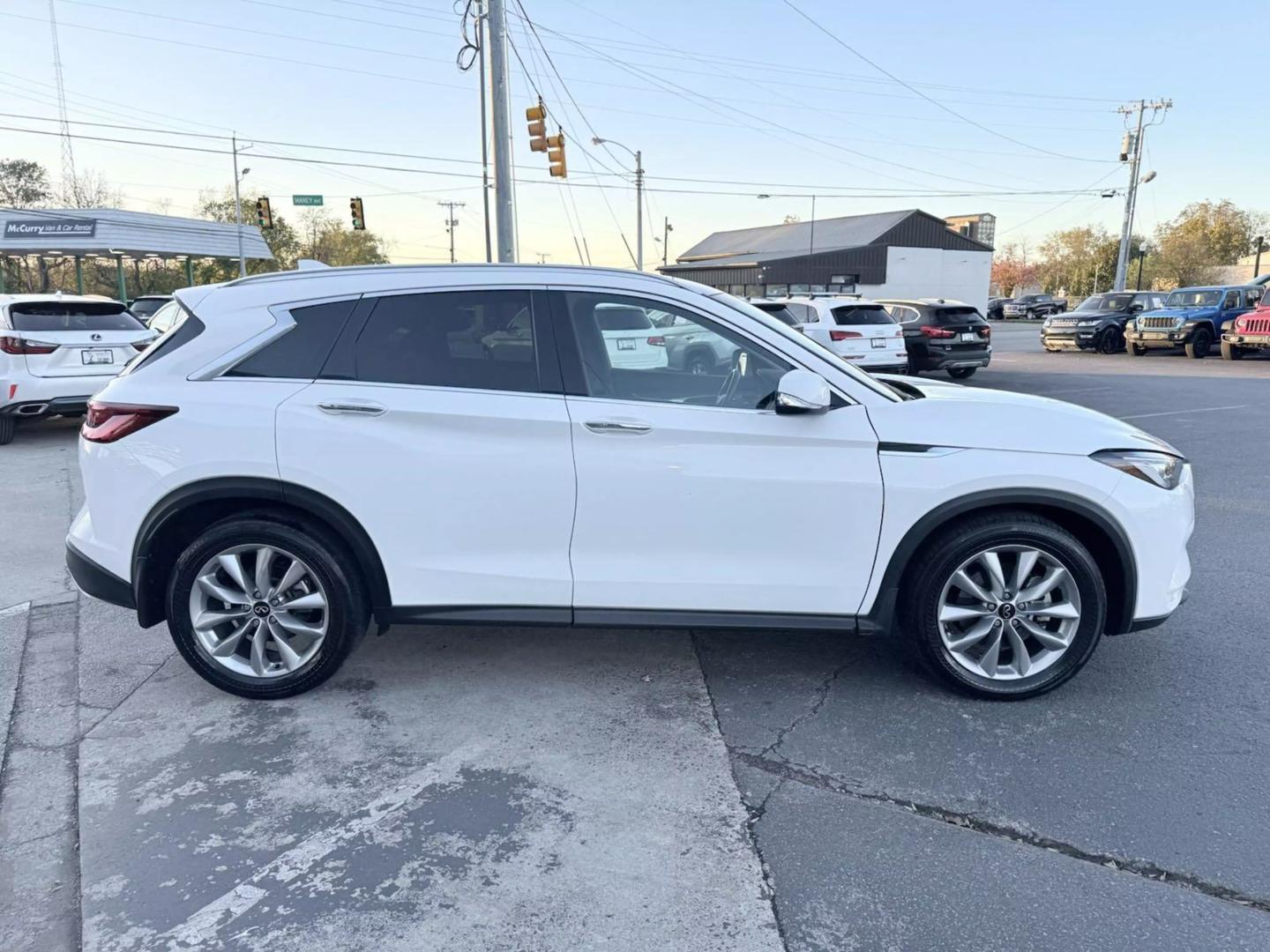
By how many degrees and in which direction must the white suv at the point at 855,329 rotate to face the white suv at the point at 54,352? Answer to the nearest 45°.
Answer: approximately 90° to its left

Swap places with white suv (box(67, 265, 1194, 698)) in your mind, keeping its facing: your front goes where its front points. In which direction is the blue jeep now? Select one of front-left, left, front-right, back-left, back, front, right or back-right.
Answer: front-left

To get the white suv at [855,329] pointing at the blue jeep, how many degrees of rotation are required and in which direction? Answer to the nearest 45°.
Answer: approximately 90° to its right

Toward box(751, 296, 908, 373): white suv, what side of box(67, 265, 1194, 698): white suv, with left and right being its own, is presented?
left

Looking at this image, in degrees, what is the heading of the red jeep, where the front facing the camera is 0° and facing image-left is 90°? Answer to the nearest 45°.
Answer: approximately 45°

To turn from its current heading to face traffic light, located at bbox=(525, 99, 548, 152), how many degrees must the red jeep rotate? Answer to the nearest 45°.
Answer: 0° — it already faces it

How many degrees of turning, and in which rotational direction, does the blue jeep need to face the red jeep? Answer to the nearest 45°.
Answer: approximately 90° to its left

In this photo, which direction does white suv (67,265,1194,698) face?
to the viewer's right

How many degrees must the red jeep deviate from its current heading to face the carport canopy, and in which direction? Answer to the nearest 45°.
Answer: approximately 45° to its right

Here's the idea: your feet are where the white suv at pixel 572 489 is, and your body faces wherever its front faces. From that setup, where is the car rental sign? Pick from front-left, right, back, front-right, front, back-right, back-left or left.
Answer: back-left

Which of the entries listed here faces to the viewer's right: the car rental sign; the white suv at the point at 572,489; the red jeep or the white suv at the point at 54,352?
the white suv at the point at 572,489

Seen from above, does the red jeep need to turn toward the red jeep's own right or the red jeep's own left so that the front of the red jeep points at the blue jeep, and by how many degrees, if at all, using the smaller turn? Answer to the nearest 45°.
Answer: approximately 90° to the red jeep's own right

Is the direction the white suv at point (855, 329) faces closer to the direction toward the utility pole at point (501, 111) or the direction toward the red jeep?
the utility pole
